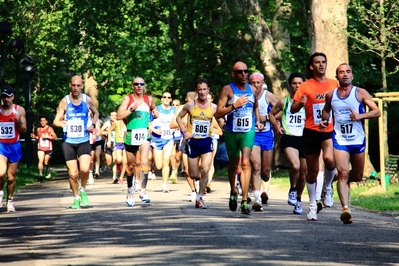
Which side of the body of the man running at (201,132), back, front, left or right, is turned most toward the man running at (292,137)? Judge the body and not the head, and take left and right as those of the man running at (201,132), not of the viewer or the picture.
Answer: left

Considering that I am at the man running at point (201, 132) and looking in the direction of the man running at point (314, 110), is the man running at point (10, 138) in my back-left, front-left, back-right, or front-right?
back-right

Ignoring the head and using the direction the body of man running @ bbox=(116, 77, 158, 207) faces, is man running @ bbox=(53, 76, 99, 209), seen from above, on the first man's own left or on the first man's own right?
on the first man's own right

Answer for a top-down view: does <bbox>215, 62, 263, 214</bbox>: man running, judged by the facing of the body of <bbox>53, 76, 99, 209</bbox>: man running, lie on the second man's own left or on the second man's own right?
on the second man's own left

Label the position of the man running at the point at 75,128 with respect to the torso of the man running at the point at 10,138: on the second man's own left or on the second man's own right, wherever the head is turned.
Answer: on the second man's own left

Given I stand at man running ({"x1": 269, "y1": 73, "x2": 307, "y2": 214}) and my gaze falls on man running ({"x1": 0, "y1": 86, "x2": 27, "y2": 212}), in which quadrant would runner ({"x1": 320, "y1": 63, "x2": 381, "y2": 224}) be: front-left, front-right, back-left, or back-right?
back-left
